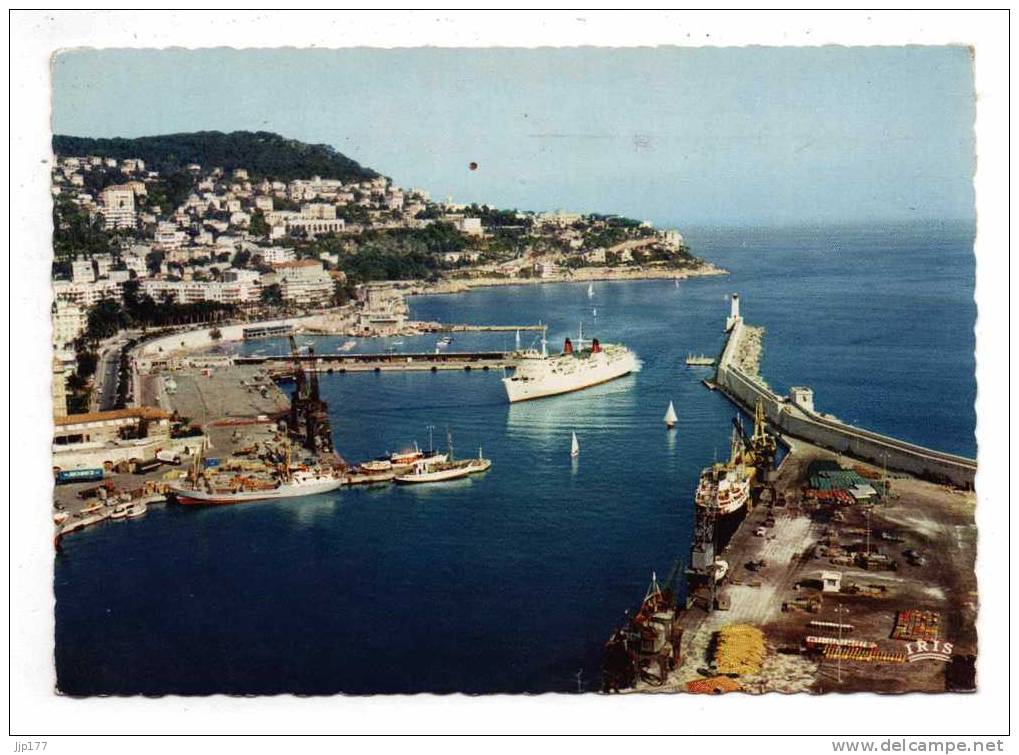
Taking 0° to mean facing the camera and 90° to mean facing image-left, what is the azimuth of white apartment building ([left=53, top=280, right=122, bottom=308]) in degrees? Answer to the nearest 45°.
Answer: approximately 0°

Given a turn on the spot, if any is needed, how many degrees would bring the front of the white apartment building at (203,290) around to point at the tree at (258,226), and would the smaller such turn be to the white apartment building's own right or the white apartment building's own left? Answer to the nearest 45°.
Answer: approximately 180°

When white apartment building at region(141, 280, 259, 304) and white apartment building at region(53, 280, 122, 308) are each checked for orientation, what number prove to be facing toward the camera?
2

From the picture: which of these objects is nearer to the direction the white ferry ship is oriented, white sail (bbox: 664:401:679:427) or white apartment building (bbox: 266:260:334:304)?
the white sail

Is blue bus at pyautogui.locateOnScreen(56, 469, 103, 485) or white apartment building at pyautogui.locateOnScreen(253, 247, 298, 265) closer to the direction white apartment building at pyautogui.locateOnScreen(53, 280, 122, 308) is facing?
the blue bus

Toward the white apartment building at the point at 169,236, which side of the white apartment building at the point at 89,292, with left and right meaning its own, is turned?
back

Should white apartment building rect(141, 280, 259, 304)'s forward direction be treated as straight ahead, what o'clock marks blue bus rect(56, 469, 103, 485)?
The blue bus is roughly at 12 o'clock from the white apartment building.
